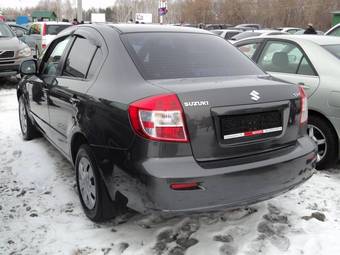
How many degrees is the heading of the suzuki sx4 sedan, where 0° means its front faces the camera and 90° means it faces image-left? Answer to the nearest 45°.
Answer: approximately 135°

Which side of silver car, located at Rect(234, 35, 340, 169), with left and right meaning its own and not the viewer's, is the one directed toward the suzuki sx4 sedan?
left

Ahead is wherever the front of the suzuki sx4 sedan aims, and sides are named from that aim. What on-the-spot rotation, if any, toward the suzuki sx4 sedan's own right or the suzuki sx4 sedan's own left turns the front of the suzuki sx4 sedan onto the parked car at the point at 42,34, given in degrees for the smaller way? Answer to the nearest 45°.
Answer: approximately 45° to the suzuki sx4 sedan's own right

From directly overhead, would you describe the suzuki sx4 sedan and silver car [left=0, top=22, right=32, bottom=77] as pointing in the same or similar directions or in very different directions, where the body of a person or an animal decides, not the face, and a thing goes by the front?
very different directions

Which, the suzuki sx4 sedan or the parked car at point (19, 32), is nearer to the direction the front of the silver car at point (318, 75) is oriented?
the parked car

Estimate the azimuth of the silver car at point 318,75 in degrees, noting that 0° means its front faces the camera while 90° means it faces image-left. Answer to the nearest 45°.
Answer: approximately 135°
